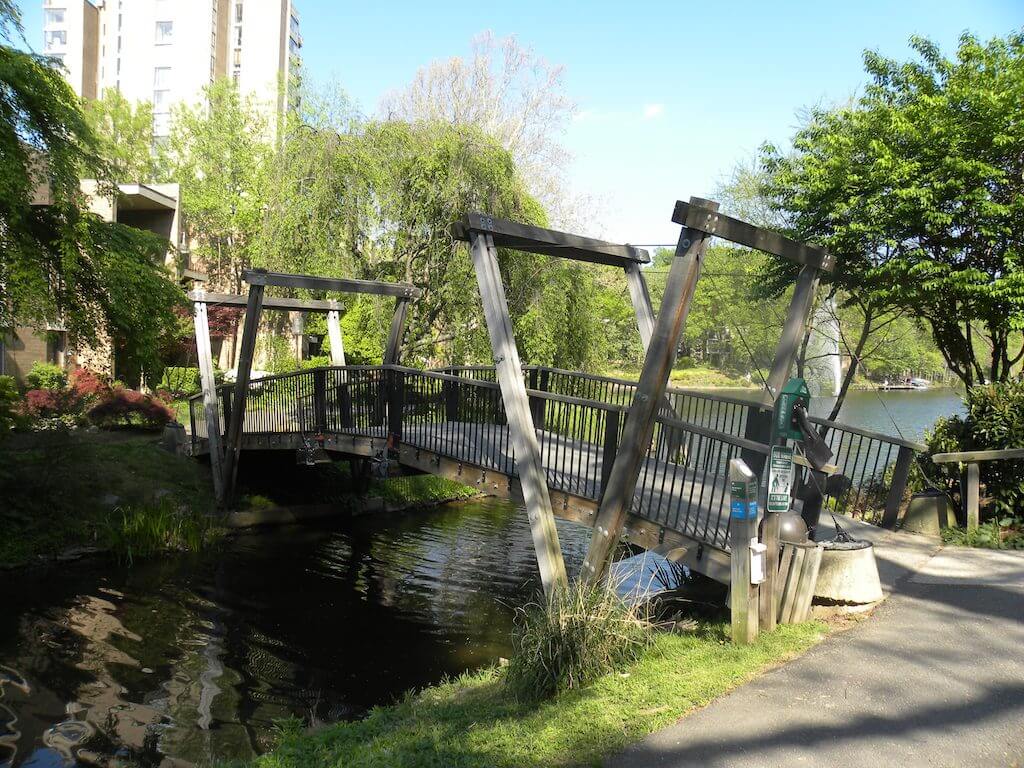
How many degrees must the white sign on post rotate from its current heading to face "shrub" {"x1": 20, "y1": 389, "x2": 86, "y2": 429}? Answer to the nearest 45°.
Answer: approximately 135° to its right

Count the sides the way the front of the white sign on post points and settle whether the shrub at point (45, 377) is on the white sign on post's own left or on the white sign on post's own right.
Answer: on the white sign on post's own right

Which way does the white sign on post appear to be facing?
toward the camera

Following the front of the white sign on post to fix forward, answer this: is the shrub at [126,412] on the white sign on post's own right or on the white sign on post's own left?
on the white sign on post's own right

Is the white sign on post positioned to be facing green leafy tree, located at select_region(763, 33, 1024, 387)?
no

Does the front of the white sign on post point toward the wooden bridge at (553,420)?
no

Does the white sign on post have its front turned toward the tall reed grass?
no

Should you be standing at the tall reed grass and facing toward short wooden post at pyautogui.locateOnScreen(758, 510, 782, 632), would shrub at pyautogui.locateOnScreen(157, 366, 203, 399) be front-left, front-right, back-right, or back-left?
back-left
